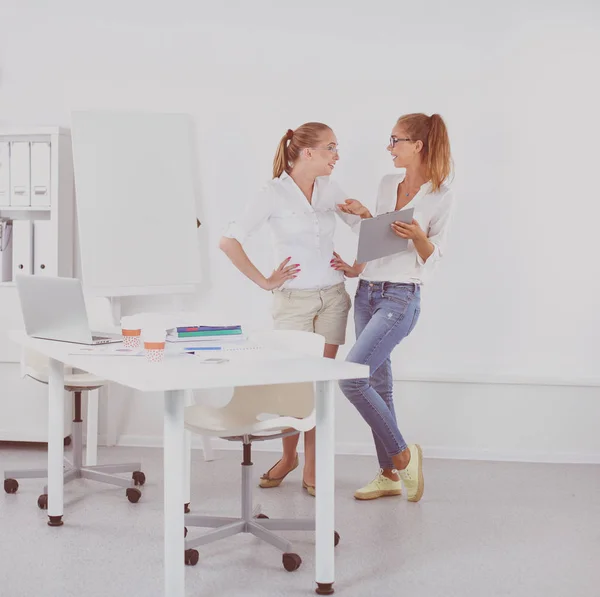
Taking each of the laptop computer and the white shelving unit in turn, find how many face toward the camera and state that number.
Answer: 1

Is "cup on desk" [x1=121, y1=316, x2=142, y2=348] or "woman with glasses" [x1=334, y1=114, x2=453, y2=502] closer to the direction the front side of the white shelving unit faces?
the cup on desk

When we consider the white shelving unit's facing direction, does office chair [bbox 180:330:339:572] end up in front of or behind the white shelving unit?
in front

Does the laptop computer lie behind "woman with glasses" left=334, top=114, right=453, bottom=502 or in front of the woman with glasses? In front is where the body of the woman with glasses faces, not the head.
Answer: in front

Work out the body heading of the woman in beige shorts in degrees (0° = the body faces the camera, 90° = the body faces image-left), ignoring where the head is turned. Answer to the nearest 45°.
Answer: approximately 315°

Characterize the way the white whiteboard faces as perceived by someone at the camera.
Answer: facing the viewer

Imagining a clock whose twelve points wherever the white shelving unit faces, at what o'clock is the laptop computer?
The laptop computer is roughly at 12 o'clock from the white shelving unit.

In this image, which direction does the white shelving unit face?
toward the camera

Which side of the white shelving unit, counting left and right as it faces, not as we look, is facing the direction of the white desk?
front

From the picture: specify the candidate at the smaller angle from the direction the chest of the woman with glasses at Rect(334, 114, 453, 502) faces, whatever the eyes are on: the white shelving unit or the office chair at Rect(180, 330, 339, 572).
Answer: the office chair

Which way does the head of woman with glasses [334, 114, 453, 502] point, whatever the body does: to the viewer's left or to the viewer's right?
to the viewer's left

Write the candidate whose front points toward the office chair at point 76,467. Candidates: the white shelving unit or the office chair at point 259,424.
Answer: the white shelving unit

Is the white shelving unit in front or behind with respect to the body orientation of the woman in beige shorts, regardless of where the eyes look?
behind

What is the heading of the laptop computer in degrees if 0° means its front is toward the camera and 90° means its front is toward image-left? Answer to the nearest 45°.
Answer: approximately 225°

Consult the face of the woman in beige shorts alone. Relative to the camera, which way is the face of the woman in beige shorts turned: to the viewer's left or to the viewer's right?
to the viewer's right

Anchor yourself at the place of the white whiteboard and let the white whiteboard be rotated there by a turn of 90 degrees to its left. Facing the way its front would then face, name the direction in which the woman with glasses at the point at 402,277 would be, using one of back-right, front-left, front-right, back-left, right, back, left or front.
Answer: front-right

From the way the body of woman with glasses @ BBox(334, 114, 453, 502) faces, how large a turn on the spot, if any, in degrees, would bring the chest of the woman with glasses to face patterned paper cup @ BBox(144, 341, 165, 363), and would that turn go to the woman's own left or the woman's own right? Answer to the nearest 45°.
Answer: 0° — they already face it
